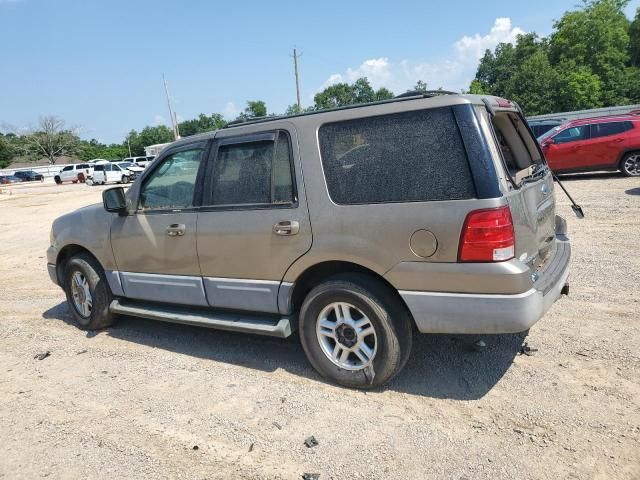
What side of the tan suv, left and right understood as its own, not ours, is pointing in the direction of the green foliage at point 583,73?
right

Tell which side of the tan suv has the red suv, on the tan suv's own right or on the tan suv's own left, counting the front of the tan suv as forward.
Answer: on the tan suv's own right

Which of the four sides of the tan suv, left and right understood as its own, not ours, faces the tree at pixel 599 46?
right

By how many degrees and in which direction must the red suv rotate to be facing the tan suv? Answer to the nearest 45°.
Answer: approximately 90° to its left

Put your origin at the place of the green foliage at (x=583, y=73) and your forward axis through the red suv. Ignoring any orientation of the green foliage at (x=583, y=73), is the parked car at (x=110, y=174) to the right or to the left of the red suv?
right

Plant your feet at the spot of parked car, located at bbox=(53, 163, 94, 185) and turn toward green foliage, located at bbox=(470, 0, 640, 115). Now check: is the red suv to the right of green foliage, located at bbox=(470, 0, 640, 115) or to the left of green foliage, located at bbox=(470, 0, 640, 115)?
right

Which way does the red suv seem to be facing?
to the viewer's left

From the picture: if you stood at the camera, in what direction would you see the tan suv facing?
facing away from the viewer and to the left of the viewer
